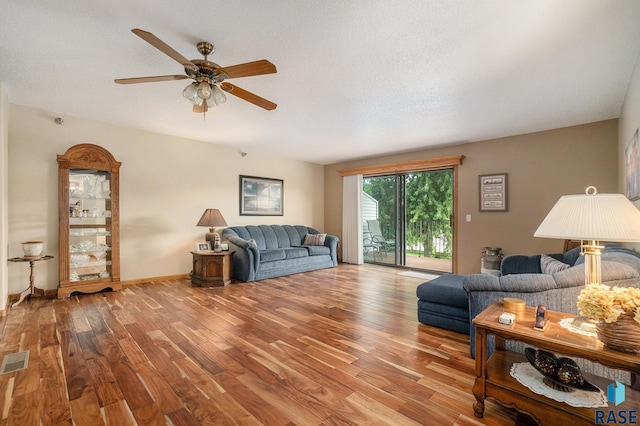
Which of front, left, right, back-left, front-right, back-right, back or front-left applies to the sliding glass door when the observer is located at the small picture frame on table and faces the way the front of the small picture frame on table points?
left

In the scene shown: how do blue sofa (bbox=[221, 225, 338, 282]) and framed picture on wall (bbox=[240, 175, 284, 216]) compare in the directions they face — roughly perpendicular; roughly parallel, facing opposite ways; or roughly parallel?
roughly parallel

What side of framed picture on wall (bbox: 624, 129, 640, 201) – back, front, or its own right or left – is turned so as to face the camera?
left

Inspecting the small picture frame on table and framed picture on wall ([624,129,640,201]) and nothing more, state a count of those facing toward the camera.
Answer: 1

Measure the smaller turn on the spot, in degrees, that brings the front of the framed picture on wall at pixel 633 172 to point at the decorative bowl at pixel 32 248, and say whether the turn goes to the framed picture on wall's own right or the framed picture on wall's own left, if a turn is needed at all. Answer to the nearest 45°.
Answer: approximately 45° to the framed picture on wall's own left

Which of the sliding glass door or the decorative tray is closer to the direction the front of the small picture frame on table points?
the decorative tray

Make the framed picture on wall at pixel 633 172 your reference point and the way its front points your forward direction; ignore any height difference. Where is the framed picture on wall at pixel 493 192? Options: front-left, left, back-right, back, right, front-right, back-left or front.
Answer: front-right

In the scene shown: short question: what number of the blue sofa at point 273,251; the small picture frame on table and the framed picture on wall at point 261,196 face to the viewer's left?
0

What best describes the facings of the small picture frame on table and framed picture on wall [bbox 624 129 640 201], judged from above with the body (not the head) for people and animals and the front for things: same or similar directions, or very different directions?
very different directions

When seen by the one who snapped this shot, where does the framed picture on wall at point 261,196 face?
facing the viewer and to the right of the viewer

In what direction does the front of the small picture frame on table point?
toward the camera

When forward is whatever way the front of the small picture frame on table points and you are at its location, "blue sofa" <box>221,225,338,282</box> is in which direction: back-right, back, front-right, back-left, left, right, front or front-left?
left

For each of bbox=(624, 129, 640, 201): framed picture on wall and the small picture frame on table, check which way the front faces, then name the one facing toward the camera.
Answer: the small picture frame on table

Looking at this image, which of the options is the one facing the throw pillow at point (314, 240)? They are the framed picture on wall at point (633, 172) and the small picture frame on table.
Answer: the framed picture on wall

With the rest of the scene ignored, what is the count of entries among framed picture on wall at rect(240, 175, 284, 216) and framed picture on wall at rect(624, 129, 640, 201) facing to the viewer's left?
1
